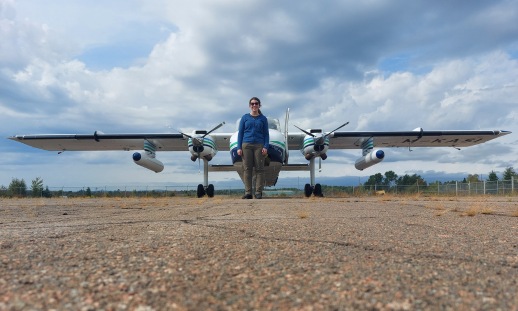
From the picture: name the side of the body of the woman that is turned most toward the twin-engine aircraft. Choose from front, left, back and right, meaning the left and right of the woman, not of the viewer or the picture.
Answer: back

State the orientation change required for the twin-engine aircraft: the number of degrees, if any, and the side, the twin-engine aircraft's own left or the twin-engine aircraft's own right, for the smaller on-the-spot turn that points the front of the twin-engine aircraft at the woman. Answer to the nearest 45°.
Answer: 0° — it already faces them

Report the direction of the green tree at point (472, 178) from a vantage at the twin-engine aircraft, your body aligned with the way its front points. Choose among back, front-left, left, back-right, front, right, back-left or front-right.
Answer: back-left

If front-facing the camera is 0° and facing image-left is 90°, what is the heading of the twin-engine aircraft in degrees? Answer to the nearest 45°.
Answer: approximately 0°

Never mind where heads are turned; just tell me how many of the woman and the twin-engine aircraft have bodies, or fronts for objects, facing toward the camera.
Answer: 2

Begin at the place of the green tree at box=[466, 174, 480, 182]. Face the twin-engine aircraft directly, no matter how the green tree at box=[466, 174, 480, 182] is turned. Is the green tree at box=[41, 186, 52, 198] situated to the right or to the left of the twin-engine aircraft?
right

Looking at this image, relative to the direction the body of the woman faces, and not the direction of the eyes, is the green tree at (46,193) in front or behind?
behind

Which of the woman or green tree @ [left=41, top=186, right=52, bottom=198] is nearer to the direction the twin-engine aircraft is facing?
the woman
